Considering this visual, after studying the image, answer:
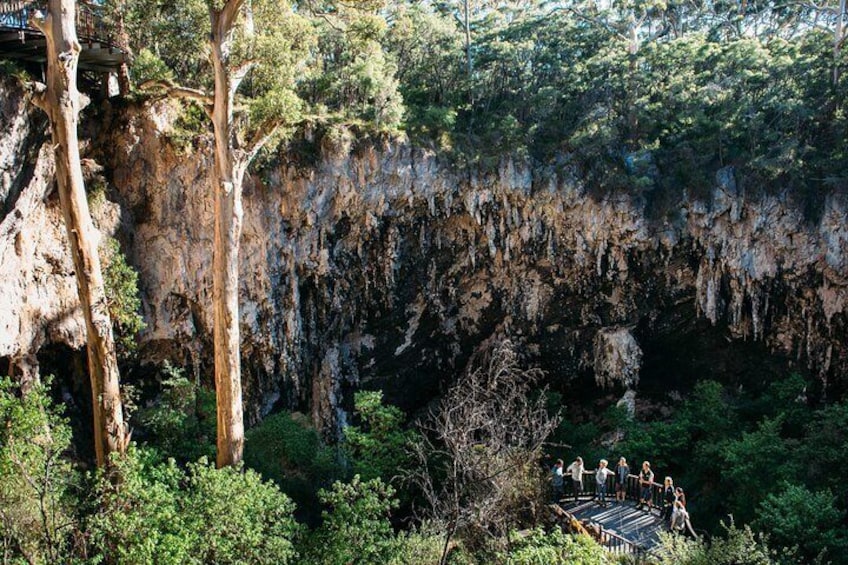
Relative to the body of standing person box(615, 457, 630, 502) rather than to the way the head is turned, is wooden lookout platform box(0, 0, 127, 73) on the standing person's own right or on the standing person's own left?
on the standing person's own right

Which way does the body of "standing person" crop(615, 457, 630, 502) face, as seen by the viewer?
toward the camera

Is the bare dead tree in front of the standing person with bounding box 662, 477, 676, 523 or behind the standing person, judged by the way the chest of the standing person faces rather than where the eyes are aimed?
in front

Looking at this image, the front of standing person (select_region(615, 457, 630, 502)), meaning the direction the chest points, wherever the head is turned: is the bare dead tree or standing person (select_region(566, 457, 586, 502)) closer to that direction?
the bare dead tree

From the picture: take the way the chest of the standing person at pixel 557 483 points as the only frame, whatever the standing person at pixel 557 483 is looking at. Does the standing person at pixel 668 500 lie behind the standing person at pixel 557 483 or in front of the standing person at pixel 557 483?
in front

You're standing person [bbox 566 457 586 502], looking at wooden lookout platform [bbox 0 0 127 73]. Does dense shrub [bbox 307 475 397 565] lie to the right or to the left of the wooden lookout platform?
left

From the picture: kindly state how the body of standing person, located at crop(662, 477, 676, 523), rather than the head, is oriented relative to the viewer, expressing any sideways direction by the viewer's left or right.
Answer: facing the viewer and to the left of the viewer

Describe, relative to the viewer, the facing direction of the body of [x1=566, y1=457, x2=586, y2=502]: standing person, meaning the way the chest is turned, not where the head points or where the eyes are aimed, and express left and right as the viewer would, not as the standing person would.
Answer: facing the viewer
